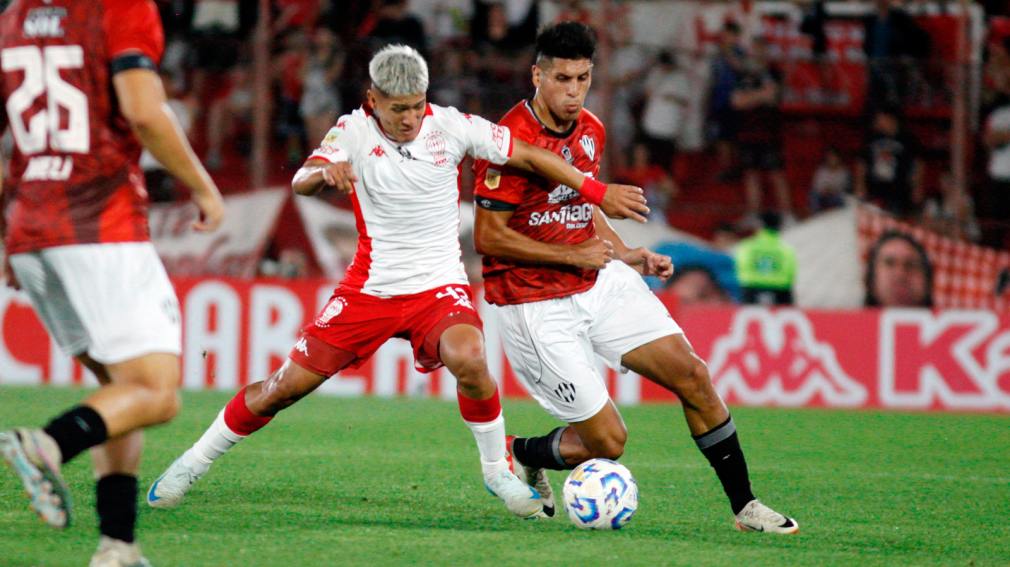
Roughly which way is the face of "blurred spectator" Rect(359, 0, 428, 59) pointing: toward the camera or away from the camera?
toward the camera

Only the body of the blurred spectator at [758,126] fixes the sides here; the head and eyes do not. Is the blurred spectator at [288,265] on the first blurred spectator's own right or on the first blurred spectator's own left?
on the first blurred spectator's own right

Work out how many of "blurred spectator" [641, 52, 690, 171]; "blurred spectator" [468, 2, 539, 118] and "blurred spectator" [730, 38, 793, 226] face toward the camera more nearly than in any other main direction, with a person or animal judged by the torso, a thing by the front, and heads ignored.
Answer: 3

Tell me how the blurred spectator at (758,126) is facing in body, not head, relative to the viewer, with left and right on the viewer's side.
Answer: facing the viewer

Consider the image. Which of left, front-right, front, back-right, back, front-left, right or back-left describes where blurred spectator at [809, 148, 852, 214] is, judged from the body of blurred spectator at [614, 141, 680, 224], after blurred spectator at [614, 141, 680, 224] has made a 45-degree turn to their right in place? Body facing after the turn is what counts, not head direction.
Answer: back-left

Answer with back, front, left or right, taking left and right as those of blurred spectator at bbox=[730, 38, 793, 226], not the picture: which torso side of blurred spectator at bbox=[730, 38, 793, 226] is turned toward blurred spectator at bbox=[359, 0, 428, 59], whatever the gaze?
right

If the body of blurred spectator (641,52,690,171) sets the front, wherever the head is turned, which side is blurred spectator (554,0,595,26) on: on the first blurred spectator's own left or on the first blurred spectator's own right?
on the first blurred spectator's own right

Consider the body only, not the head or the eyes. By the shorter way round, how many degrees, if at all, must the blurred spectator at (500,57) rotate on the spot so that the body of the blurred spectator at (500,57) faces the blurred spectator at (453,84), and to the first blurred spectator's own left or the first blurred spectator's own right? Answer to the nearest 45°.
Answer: approximately 45° to the first blurred spectator's own right

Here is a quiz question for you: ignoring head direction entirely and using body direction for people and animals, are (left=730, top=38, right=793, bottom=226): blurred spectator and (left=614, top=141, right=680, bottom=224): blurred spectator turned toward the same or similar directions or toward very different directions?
same or similar directions

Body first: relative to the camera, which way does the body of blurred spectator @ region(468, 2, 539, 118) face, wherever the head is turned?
toward the camera

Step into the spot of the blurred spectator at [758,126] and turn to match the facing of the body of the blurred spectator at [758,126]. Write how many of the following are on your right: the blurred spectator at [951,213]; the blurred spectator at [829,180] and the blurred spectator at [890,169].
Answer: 0
